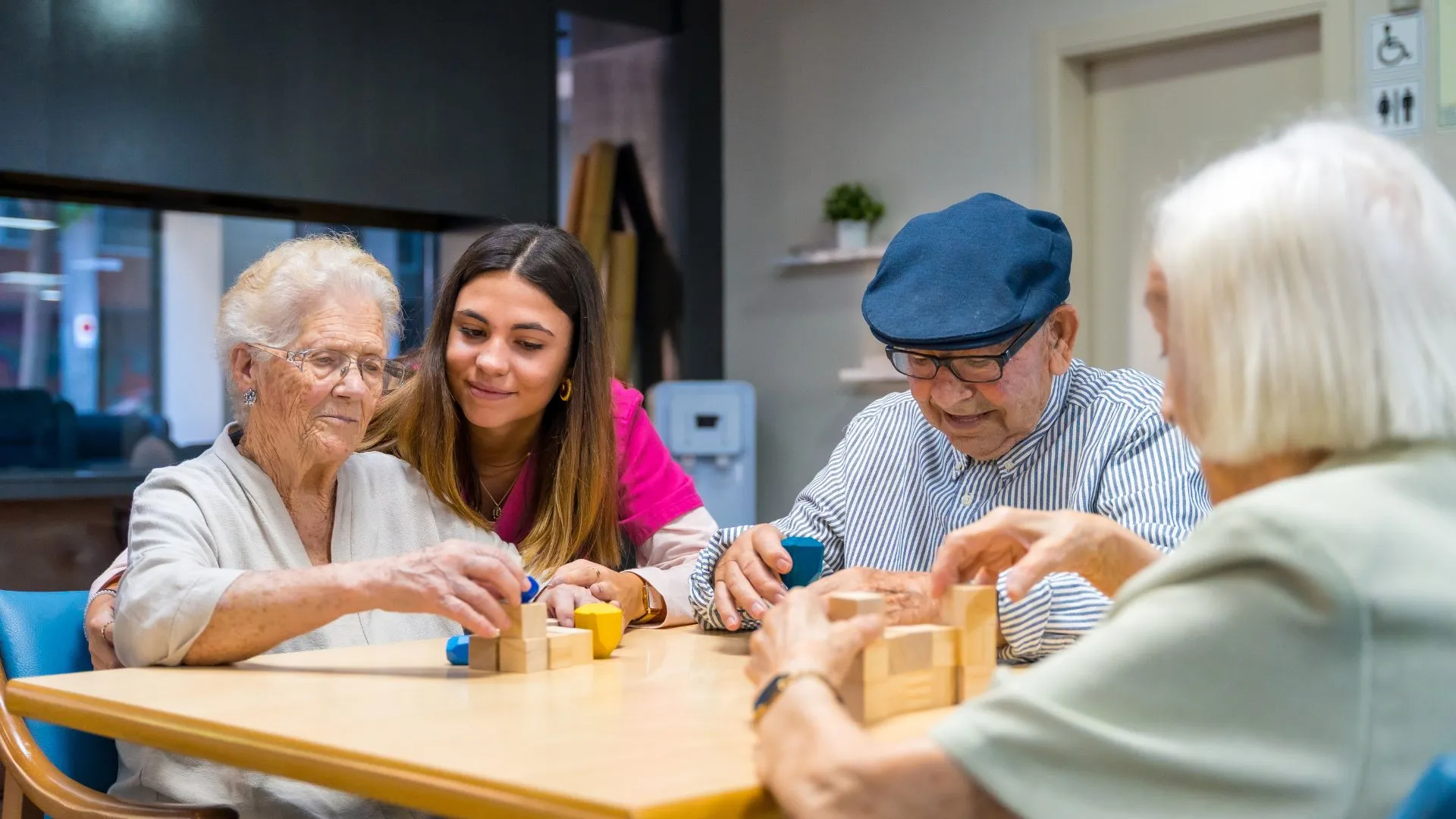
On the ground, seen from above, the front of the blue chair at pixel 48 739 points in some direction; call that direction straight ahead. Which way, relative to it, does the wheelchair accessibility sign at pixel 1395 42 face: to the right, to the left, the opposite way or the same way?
to the right

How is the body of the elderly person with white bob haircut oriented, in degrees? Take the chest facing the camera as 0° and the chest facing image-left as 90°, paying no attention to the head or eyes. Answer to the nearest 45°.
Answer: approximately 135°

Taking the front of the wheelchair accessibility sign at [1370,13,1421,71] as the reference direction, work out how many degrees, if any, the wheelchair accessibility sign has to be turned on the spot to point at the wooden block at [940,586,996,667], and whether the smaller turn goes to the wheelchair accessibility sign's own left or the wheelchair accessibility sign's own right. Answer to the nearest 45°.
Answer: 0° — it already faces it

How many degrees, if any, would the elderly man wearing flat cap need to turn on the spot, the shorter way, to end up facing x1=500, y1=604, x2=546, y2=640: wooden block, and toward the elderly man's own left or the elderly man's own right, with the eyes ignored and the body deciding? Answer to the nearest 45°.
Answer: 0° — they already face it

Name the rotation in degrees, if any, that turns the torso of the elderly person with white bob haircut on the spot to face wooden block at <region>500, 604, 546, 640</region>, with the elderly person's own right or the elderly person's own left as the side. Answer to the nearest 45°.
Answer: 0° — they already face it

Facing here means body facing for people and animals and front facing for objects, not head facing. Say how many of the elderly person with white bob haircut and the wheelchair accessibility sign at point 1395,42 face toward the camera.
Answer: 1

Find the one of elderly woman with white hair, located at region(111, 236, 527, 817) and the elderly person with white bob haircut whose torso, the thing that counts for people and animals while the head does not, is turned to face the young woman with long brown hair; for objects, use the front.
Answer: the elderly person with white bob haircut

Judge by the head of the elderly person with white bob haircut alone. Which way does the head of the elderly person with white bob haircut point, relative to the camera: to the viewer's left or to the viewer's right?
to the viewer's left
